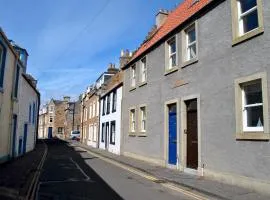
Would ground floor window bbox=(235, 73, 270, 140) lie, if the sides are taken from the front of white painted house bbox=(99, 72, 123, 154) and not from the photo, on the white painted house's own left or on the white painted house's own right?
on the white painted house's own left

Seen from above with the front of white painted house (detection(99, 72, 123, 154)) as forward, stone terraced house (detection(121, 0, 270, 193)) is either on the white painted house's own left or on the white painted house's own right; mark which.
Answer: on the white painted house's own left

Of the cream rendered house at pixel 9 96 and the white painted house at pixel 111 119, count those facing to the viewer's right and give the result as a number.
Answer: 1

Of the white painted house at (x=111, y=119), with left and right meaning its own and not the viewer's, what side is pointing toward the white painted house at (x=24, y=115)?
front

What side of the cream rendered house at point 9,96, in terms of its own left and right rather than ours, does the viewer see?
right

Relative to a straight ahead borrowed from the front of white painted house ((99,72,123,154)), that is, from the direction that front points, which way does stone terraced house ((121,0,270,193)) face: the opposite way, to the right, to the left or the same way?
the same way

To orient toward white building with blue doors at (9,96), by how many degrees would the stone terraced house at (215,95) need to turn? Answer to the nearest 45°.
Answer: approximately 45° to its right

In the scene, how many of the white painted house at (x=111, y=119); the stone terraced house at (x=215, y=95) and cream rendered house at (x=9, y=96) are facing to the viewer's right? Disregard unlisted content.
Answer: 1

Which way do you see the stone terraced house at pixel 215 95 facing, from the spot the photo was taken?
facing the viewer and to the left of the viewer

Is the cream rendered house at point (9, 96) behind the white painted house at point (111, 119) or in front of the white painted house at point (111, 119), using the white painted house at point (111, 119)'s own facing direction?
in front

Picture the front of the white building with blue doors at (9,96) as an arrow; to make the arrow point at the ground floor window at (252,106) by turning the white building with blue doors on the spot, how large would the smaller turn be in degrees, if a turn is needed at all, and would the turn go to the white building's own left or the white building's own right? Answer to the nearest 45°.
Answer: approximately 45° to the white building's own right

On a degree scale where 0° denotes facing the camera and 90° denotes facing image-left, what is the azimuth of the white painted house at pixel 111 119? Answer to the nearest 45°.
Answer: approximately 45°

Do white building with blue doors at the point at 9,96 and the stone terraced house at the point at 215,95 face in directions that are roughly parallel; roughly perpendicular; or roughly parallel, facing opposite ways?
roughly parallel, facing opposite ways

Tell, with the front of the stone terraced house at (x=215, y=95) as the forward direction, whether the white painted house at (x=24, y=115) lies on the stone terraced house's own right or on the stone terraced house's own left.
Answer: on the stone terraced house's own right
